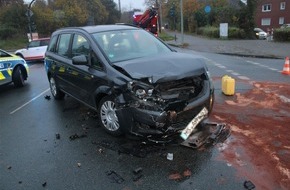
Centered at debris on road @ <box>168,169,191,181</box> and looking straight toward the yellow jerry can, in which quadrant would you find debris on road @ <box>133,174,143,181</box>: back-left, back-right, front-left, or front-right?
back-left

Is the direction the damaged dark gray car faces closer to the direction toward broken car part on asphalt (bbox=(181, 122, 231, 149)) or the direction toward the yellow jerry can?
the broken car part on asphalt

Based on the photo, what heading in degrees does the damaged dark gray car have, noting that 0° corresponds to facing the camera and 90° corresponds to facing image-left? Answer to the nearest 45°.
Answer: approximately 315°

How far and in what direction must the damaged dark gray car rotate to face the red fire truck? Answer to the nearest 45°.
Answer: approximately 135° to its left

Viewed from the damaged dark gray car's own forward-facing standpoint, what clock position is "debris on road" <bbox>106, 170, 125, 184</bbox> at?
The debris on road is roughly at 2 o'clock from the damaged dark gray car.
